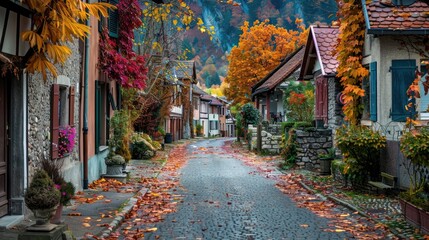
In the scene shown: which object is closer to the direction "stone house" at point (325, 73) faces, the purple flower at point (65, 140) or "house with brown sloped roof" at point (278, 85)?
the purple flower

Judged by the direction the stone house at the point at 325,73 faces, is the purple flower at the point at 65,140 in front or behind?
in front

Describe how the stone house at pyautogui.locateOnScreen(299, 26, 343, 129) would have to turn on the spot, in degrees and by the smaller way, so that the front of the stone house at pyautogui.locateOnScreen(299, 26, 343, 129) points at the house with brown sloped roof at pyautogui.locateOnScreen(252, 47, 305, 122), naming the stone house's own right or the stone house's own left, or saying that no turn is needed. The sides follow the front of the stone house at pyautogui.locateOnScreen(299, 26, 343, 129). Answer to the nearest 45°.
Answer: approximately 135° to the stone house's own right

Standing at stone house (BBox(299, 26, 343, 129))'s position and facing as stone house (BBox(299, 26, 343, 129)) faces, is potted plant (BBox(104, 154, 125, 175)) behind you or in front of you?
in front

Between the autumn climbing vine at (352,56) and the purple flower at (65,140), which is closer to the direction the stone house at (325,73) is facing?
the purple flower

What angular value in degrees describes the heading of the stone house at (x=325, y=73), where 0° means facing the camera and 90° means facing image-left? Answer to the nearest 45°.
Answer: approximately 45°

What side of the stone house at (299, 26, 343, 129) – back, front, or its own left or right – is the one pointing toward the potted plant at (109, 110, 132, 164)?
front

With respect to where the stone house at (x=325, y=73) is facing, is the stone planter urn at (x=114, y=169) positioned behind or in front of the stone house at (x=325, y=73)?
in front

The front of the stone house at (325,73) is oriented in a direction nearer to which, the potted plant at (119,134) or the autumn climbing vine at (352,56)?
the potted plant
